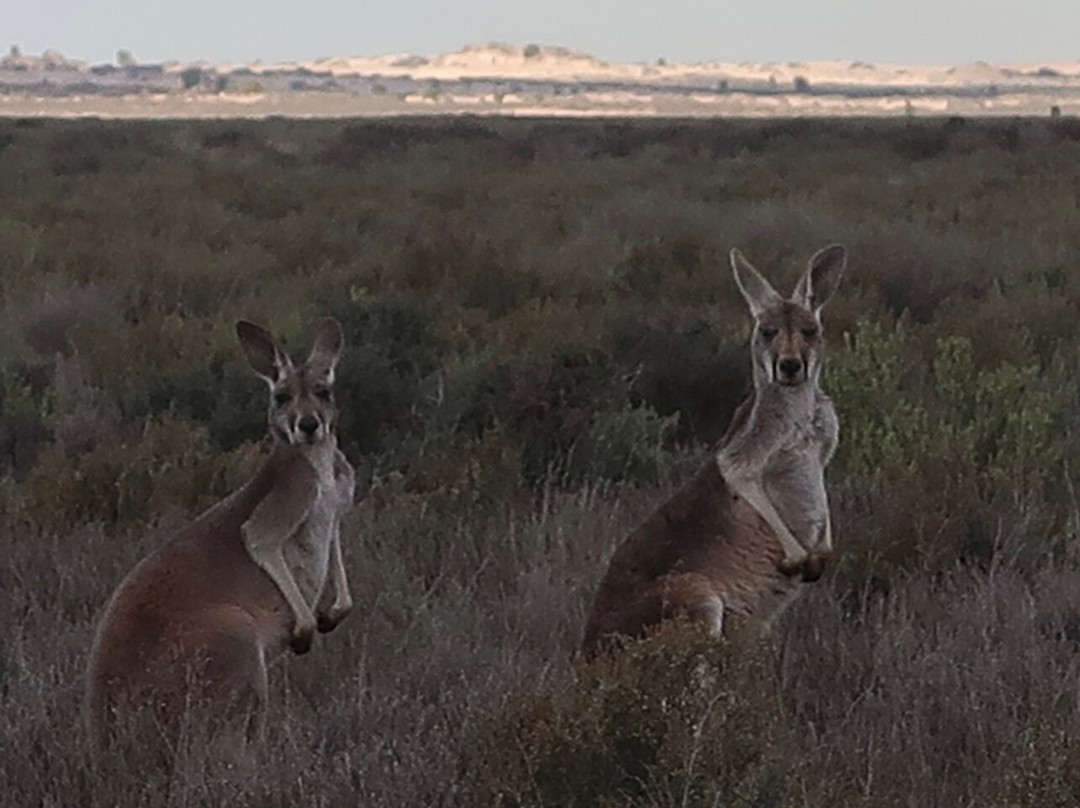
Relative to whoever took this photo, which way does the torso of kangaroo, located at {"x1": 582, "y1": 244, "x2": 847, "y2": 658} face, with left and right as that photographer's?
facing the viewer and to the right of the viewer

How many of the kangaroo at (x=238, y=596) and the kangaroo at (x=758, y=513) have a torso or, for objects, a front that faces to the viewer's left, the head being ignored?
0

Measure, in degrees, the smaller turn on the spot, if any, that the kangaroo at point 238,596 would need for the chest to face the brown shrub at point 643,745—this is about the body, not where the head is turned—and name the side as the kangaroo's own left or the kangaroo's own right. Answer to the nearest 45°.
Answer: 0° — it already faces it

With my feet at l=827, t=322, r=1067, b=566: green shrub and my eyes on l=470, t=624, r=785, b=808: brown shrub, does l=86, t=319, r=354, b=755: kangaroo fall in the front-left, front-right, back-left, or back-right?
front-right

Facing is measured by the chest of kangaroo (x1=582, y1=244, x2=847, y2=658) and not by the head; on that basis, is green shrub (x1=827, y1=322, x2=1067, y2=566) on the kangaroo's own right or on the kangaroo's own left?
on the kangaroo's own left

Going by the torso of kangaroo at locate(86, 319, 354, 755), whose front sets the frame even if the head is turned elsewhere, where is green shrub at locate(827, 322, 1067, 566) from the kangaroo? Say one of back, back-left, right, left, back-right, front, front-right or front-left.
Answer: left

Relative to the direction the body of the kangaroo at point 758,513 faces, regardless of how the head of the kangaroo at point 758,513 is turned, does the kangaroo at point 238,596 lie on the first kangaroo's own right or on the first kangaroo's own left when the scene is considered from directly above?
on the first kangaroo's own right

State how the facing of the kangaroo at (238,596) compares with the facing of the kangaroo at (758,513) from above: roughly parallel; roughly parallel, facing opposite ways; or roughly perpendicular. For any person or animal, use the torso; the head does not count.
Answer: roughly parallel

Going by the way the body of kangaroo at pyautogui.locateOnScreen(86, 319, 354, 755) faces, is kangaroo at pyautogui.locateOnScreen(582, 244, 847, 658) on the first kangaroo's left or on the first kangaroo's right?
on the first kangaroo's left

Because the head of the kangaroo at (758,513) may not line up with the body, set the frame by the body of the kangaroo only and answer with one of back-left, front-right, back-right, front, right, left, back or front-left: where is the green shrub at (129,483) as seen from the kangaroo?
back

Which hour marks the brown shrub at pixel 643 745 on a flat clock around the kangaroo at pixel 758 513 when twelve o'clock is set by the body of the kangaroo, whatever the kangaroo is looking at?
The brown shrub is roughly at 2 o'clock from the kangaroo.
